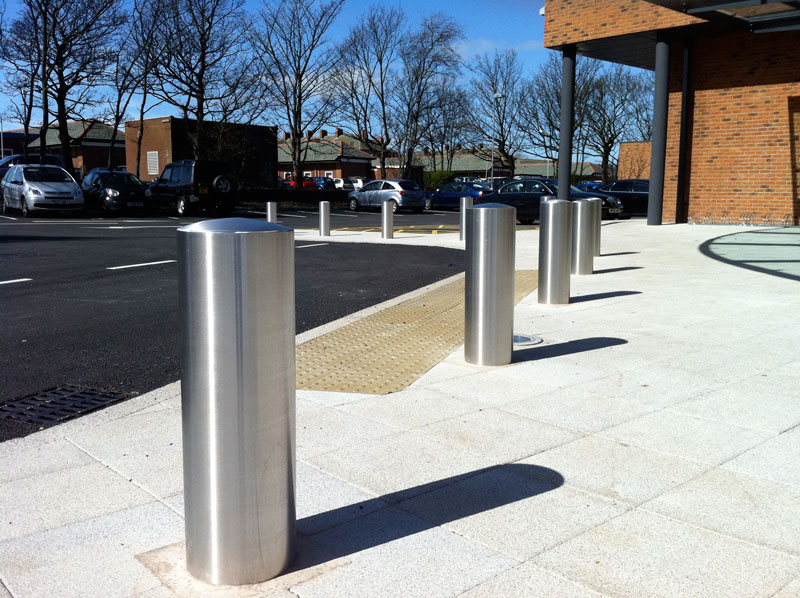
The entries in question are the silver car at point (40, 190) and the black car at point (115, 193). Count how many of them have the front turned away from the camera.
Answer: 0

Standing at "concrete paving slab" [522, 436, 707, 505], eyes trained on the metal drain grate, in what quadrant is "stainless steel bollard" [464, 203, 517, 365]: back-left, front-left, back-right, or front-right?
front-right

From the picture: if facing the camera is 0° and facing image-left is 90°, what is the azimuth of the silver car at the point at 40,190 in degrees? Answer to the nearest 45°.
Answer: approximately 315°

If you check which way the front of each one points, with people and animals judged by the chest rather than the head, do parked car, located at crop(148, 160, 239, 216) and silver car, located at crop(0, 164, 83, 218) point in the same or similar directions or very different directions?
very different directions

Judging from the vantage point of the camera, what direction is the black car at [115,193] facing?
facing the viewer and to the right of the viewer

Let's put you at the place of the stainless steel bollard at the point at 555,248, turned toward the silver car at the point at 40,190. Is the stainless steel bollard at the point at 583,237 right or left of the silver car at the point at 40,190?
right

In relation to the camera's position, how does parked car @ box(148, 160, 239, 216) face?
facing away from the viewer and to the left of the viewer

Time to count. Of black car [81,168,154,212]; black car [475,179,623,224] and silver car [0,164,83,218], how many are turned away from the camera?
0

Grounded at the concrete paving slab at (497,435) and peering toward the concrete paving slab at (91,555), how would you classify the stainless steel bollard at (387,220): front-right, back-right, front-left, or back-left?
back-right

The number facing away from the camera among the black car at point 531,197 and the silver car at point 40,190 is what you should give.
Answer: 0

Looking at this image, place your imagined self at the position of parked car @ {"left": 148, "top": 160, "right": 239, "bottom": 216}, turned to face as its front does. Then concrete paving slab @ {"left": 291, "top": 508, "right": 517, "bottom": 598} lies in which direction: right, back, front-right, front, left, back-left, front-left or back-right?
back-left
